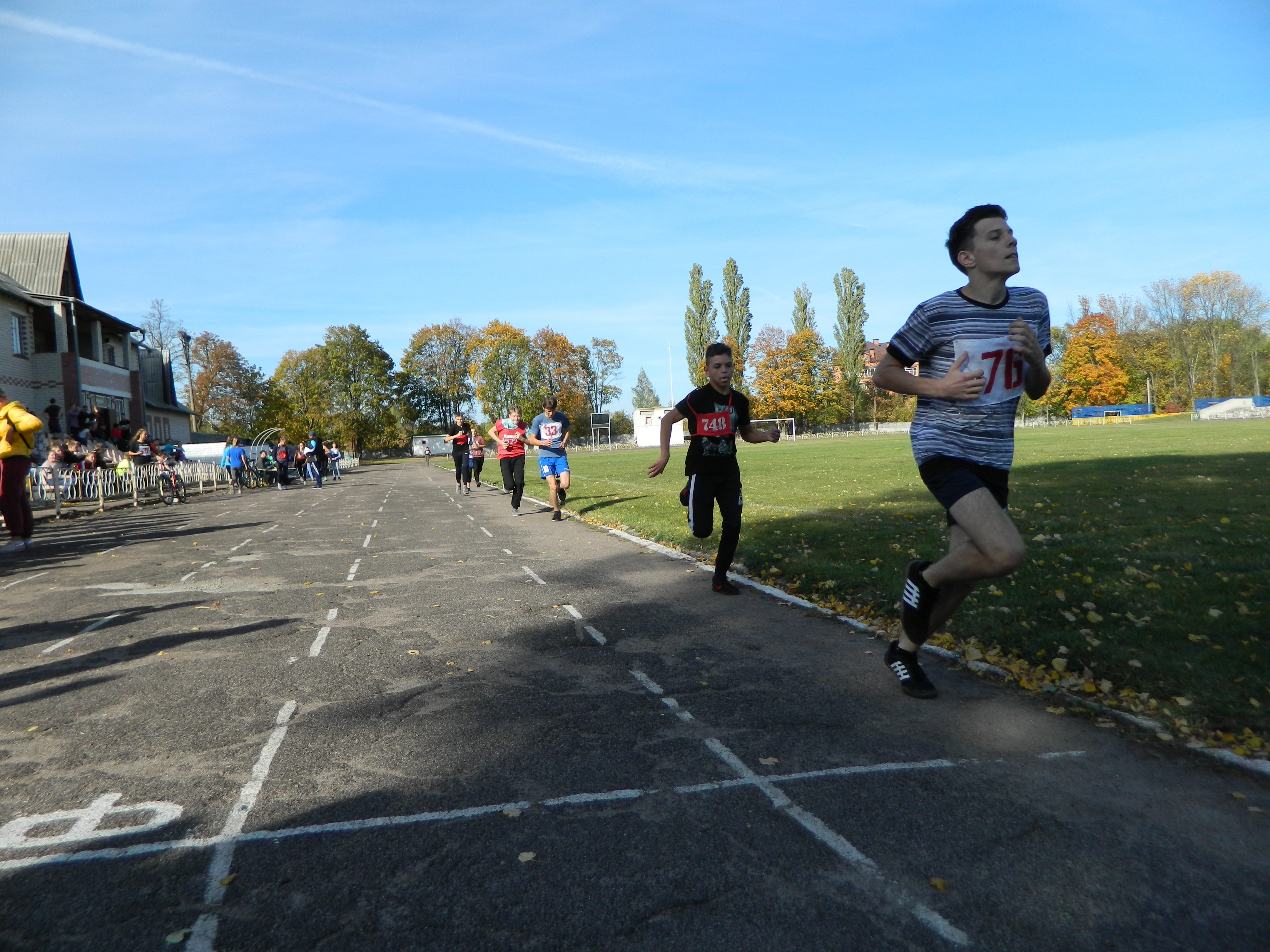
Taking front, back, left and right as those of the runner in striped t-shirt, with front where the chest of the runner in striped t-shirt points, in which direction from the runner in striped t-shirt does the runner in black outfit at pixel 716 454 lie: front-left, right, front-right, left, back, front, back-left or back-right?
back

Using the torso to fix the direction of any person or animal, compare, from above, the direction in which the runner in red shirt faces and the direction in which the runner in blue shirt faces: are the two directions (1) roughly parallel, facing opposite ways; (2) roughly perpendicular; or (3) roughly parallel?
roughly parallel

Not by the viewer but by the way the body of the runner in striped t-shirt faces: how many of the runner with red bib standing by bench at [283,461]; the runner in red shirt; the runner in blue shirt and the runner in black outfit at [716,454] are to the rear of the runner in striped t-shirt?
4

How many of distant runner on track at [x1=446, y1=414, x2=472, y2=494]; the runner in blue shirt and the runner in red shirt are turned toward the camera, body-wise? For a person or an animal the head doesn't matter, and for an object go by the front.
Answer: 3

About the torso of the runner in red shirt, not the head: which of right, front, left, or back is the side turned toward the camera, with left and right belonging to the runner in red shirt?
front

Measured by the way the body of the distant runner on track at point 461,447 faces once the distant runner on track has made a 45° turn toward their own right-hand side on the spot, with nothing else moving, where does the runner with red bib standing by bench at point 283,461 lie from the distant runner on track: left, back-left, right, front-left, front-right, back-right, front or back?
right

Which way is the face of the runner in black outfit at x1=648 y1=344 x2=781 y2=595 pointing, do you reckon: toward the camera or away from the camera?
toward the camera

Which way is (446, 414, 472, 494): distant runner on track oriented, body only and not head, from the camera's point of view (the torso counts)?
toward the camera

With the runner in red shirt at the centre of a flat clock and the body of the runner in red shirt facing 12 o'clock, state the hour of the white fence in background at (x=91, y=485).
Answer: The white fence in background is roughly at 4 o'clock from the runner in red shirt.

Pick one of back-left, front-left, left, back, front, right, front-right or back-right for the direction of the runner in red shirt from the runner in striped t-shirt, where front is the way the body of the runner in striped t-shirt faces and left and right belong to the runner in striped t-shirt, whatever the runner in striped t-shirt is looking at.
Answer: back

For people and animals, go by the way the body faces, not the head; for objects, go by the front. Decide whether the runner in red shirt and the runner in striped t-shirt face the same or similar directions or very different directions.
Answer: same or similar directions

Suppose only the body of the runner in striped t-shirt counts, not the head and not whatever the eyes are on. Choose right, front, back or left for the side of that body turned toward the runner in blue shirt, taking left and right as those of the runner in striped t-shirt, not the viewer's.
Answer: back

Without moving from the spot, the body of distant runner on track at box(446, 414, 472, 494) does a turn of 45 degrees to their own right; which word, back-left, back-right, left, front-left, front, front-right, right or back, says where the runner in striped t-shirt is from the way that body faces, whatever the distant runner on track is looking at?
front-left

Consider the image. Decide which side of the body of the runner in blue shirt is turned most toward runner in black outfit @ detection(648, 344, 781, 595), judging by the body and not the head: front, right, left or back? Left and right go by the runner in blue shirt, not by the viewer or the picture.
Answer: front
